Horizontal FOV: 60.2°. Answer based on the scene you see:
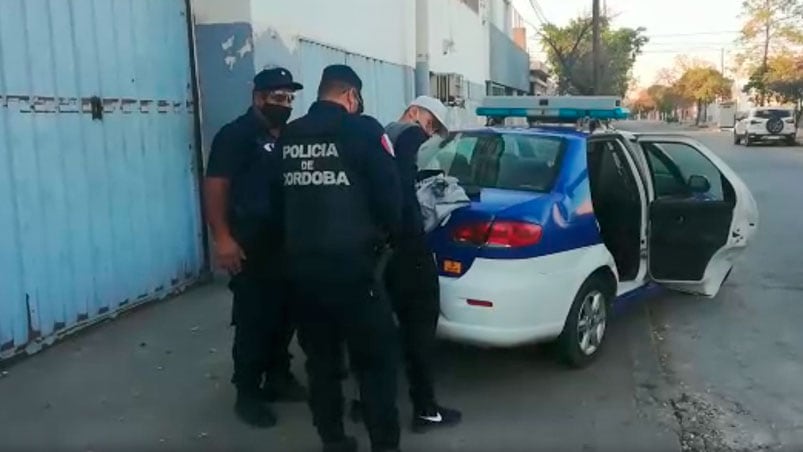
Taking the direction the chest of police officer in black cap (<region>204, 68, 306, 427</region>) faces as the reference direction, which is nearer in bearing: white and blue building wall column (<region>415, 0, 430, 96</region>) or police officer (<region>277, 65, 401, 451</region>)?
the police officer

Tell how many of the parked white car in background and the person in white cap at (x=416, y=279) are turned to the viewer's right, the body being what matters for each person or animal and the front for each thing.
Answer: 1

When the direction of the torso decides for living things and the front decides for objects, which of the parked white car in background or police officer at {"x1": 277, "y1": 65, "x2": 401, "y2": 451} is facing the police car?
the police officer

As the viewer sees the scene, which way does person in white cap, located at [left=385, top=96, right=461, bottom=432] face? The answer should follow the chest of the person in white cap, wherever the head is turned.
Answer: to the viewer's right

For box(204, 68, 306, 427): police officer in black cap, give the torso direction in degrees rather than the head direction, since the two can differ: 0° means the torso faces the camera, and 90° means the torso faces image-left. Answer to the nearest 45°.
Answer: approximately 315°

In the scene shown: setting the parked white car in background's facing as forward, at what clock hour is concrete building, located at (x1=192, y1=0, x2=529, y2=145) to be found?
The concrete building is roughly at 8 o'clock from the parked white car in background.

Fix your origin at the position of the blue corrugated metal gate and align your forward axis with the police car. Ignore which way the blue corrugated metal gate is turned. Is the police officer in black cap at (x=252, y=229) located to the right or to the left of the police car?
right

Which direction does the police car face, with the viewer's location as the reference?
facing away from the viewer and to the right of the viewer

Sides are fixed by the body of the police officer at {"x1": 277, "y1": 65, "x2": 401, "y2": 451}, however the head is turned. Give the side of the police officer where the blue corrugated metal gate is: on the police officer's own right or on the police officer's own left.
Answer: on the police officer's own left

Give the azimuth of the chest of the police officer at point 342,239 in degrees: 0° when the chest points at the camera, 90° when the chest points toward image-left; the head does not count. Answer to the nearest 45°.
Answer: approximately 225°

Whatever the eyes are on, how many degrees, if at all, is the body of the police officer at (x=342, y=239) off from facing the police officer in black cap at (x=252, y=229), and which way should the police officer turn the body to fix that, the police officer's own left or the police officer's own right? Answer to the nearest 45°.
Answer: approximately 90° to the police officer's own left

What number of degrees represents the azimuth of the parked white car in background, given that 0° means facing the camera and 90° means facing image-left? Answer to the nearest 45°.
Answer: approximately 135°

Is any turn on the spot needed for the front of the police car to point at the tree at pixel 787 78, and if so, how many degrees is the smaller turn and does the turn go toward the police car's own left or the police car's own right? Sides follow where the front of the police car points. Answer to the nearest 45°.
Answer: approximately 45° to the police car's own left

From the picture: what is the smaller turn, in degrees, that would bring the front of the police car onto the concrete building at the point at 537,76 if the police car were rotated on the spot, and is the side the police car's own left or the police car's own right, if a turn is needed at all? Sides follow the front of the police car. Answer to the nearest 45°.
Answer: approximately 45° to the police car's own left
